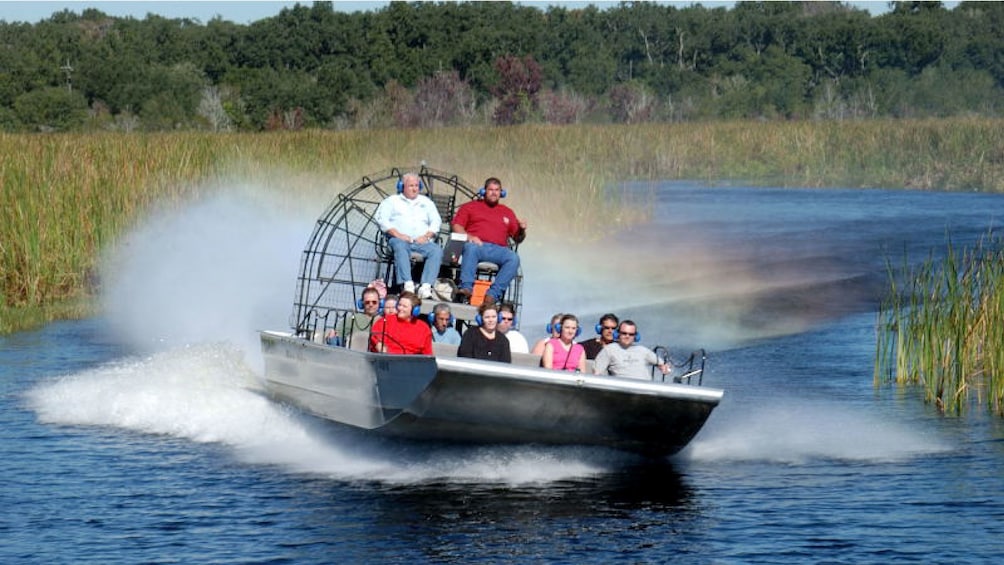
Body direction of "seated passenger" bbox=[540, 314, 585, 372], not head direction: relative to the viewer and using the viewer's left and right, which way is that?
facing the viewer and to the right of the viewer

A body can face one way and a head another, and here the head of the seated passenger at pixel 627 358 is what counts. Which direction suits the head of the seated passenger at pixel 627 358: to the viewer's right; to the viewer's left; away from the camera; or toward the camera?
toward the camera

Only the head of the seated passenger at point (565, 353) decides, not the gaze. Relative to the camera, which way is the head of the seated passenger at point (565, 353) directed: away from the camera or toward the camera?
toward the camera

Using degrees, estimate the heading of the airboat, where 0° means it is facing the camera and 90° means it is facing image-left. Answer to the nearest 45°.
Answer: approximately 315°

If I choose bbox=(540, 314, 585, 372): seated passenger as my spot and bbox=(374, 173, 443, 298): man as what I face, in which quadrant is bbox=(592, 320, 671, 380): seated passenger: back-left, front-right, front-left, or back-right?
back-right

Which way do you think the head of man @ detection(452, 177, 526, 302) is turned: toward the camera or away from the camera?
toward the camera

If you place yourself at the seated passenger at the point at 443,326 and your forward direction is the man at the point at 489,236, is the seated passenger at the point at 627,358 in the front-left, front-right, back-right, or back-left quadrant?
back-right

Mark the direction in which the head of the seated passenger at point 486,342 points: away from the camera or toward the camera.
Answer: toward the camera

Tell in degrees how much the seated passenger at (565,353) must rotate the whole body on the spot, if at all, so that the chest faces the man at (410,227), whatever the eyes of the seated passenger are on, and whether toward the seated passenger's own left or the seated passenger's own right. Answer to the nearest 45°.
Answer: approximately 180°
